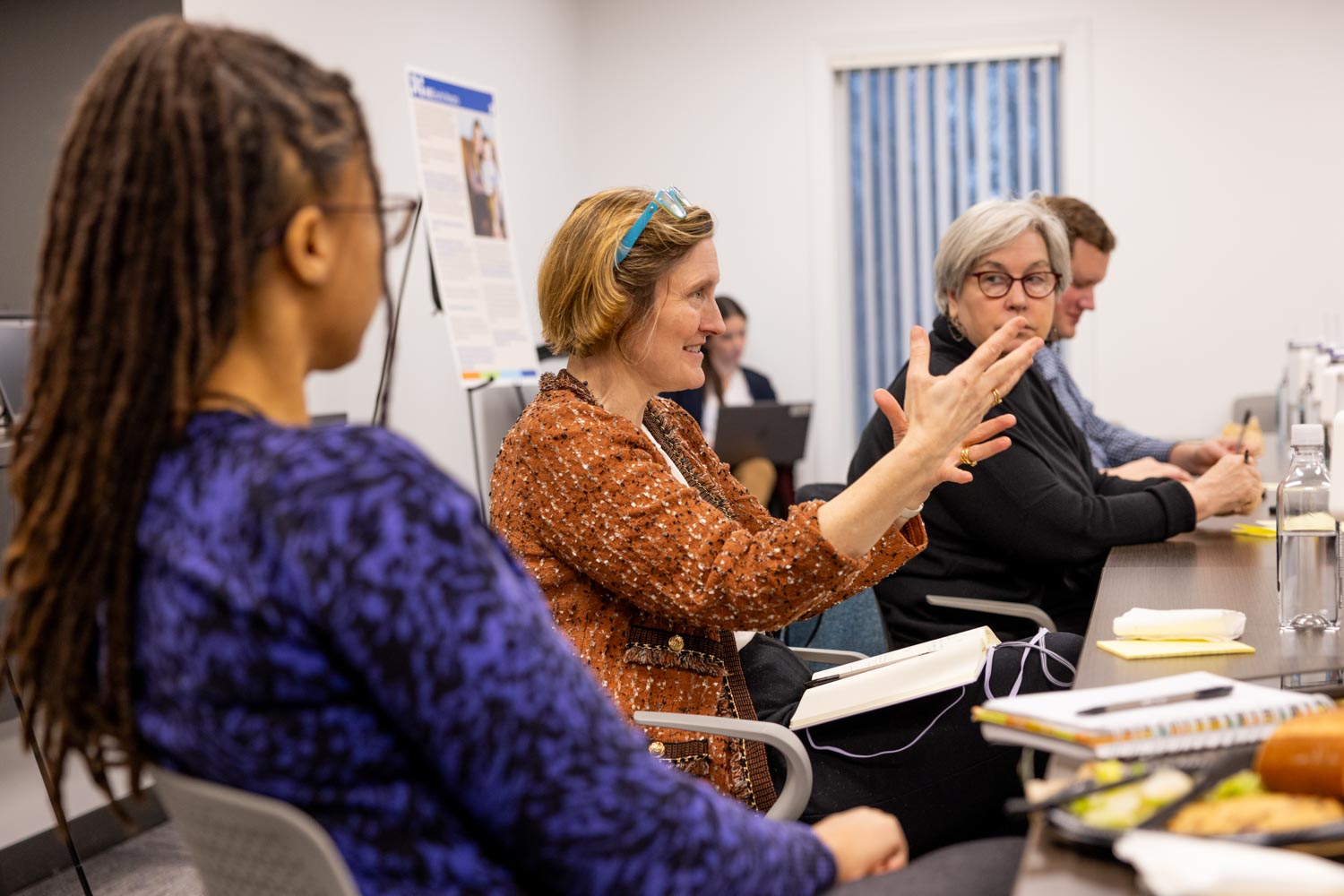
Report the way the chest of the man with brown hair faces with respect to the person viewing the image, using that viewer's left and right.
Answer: facing to the right of the viewer

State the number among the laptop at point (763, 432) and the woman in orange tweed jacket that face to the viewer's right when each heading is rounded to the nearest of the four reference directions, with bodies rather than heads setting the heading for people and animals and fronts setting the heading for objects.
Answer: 1

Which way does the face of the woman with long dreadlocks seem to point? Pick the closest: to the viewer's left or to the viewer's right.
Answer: to the viewer's right

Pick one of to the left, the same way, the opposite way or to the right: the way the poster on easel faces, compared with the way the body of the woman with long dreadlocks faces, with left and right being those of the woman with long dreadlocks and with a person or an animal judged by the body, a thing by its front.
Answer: to the right

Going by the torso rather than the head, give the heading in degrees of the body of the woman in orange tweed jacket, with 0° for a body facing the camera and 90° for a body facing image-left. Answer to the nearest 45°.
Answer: approximately 270°

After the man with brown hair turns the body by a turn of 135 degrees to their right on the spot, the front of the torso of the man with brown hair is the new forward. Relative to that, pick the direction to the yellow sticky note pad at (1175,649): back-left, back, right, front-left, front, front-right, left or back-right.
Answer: front-left

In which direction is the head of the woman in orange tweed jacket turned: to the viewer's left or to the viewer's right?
to the viewer's right

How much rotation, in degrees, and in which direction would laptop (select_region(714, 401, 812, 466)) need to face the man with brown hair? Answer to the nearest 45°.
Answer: approximately 135° to its right

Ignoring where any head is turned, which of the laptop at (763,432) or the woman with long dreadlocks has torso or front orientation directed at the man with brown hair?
the woman with long dreadlocks

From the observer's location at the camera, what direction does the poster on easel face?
facing the viewer and to the right of the viewer

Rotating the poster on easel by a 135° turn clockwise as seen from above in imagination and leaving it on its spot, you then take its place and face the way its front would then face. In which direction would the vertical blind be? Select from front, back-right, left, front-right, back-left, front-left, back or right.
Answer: back-right

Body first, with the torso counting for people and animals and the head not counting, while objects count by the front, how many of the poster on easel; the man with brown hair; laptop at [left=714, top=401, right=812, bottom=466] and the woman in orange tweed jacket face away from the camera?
1

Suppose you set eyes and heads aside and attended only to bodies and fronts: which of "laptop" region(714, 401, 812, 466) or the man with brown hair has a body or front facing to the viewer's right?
the man with brown hair

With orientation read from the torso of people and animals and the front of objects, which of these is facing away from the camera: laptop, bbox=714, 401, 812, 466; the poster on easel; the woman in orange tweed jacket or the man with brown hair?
the laptop

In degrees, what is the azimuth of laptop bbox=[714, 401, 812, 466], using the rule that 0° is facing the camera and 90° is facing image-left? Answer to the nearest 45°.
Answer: approximately 180°

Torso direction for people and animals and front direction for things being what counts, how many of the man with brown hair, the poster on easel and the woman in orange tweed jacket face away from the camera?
0

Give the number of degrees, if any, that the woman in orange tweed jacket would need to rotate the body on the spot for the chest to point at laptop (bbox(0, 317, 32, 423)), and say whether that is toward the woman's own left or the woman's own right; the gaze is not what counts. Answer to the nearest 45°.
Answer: approximately 135° to the woman's own left

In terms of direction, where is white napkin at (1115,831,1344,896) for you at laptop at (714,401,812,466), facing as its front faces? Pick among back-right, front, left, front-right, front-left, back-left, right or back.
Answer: back

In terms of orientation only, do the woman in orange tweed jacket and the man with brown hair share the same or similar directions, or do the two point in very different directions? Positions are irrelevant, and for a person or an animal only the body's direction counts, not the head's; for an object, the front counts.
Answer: same or similar directions
